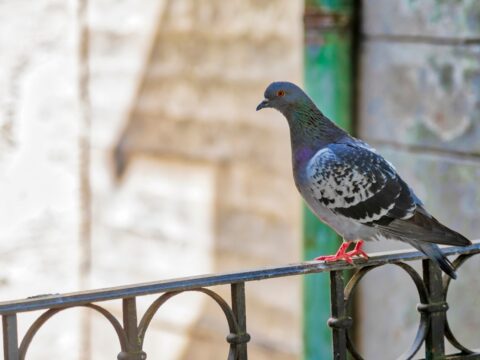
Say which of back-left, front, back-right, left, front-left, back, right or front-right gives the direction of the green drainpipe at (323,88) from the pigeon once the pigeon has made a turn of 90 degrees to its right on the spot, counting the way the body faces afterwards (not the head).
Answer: front

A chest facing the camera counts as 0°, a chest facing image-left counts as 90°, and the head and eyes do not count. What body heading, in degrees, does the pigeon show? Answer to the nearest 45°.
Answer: approximately 90°
